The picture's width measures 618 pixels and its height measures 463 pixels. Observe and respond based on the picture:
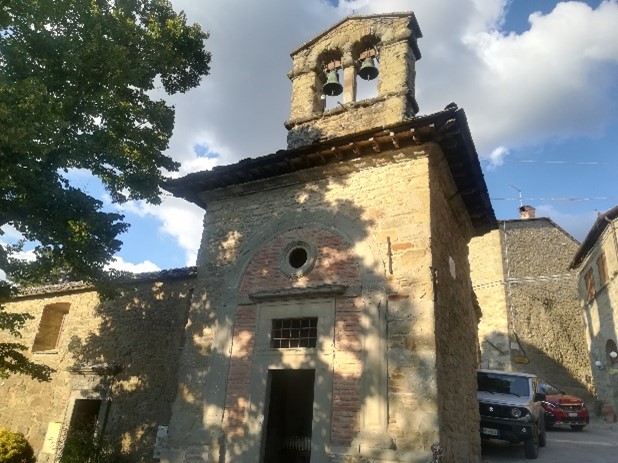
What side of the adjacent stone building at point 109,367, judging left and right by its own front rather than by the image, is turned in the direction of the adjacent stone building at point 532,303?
left

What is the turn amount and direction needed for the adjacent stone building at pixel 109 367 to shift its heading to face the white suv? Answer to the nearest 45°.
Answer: approximately 45° to its left

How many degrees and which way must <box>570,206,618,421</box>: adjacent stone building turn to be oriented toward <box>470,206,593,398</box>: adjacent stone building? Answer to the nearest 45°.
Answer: approximately 90° to its right

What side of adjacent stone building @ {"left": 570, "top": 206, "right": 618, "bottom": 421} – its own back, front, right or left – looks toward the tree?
front

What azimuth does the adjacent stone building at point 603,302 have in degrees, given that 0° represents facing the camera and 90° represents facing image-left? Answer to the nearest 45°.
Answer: approximately 45°

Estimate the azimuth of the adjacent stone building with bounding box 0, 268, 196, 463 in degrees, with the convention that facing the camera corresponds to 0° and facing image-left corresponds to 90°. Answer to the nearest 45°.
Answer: approximately 0°

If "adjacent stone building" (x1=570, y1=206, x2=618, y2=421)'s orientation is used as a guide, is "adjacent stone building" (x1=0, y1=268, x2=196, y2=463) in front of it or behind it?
in front

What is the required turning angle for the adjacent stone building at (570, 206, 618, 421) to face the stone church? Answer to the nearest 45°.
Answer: approximately 45° to its left

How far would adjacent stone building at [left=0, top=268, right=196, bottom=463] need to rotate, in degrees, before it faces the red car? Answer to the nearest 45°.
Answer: approximately 90° to its left

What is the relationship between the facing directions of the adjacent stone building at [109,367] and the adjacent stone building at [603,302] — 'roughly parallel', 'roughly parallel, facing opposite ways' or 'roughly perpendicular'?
roughly perpendicular

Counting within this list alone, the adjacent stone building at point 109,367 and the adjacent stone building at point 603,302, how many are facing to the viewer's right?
0
